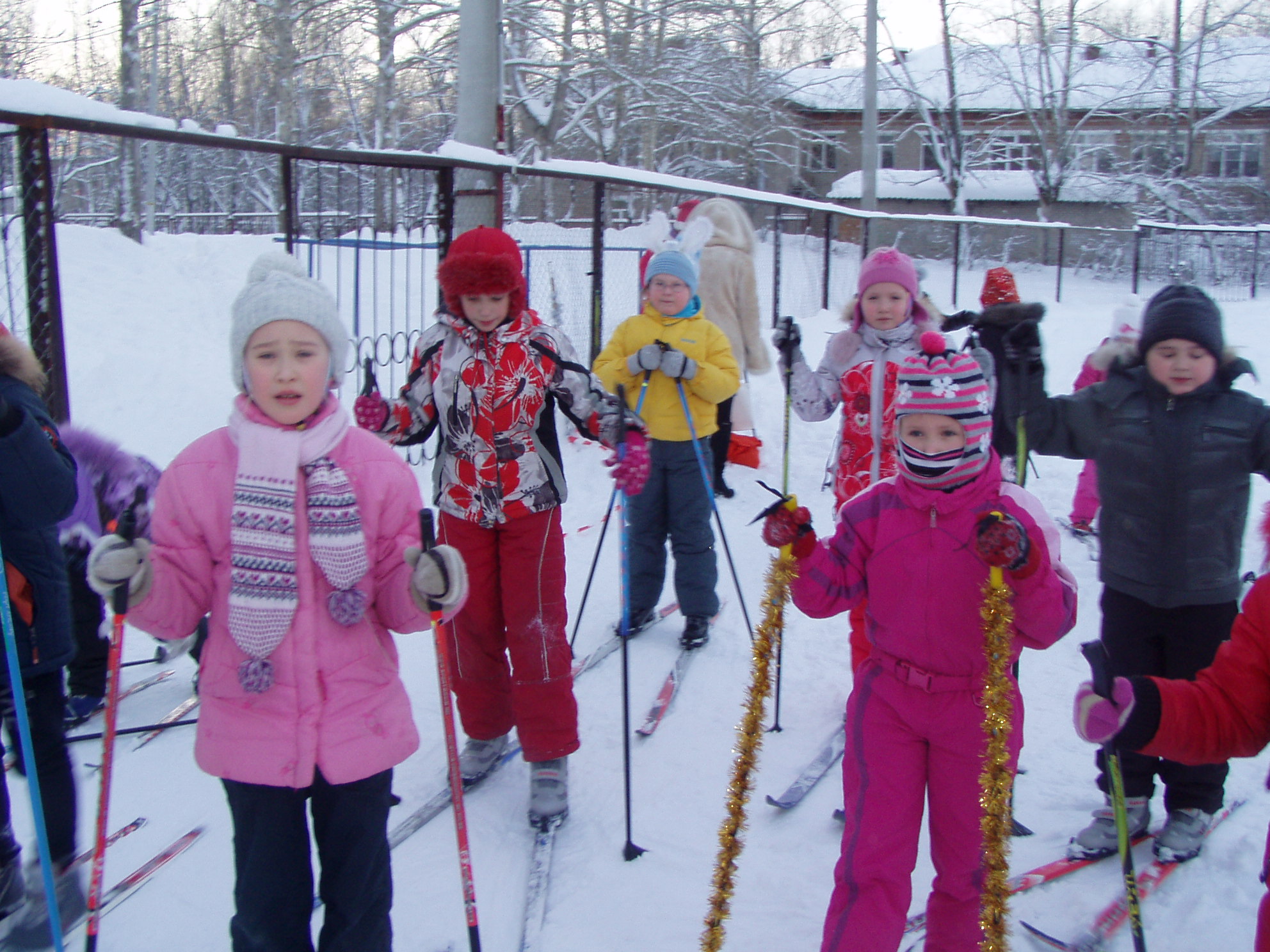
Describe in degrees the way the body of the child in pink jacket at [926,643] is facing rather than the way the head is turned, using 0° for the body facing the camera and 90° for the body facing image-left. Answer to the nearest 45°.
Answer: approximately 0°

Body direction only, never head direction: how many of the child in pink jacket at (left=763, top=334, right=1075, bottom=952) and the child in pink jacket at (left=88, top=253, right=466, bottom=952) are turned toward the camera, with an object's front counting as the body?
2

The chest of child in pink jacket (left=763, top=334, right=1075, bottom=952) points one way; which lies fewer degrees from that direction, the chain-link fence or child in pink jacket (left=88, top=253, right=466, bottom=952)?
the child in pink jacket

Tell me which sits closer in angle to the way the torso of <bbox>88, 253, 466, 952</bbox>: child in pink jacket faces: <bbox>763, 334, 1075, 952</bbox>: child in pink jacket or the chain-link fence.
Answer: the child in pink jacket

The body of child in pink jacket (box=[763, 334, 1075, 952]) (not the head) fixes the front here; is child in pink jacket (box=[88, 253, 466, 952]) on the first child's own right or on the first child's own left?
on the first child's own right

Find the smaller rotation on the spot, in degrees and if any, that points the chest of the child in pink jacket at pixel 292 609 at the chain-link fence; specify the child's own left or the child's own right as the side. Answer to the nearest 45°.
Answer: approximately 180°

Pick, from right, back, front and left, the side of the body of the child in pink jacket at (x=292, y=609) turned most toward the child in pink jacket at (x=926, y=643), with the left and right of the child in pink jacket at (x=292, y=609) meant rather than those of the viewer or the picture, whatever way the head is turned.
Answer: left
